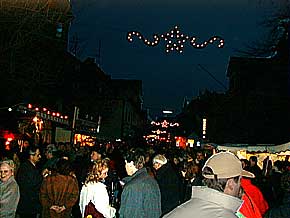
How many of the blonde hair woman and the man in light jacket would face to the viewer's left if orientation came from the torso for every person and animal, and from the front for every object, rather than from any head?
0

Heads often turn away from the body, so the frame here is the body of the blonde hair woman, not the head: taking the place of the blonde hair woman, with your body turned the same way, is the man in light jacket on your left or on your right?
on your right

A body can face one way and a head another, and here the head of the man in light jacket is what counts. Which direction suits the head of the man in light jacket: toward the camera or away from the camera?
away from the camera

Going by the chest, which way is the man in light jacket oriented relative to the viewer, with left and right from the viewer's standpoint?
facing away from the viewer and to the right of the viewer

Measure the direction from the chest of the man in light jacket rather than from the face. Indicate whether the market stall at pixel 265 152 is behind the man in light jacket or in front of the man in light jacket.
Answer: in front
